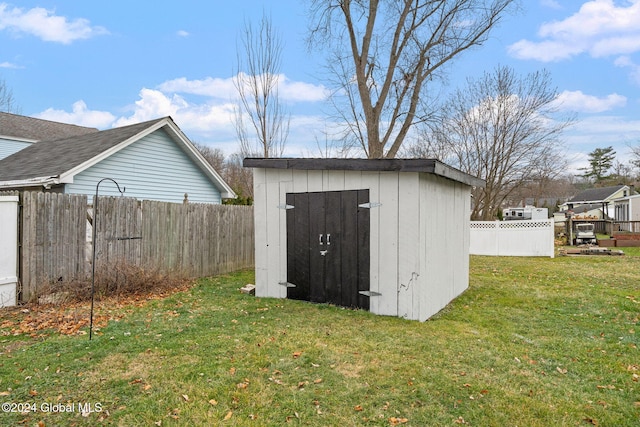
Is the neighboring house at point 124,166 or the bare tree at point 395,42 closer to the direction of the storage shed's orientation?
the neighboring house

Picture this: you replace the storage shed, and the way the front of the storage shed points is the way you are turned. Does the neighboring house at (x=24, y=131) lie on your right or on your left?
on your right

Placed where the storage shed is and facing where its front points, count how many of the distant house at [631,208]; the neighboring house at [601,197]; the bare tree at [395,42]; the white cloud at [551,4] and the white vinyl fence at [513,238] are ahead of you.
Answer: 0

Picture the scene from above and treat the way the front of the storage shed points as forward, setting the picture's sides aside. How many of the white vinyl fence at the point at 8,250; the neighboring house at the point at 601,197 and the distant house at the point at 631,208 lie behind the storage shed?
2

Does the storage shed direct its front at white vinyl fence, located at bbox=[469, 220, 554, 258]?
no

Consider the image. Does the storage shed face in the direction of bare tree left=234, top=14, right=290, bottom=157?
no

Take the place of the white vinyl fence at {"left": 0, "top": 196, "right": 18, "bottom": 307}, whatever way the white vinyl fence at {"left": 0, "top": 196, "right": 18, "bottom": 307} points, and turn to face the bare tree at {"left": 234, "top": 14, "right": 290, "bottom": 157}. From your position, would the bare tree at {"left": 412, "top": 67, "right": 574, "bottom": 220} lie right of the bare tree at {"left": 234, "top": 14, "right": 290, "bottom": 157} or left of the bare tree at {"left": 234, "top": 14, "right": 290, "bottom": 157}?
right

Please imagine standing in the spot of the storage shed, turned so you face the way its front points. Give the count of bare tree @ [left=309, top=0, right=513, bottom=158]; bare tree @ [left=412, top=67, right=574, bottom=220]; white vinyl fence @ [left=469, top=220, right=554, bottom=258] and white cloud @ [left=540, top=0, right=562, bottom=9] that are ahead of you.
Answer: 0

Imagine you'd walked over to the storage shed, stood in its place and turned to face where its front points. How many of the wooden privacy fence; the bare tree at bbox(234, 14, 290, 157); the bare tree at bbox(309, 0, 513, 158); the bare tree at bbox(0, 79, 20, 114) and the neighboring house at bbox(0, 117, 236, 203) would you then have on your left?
0

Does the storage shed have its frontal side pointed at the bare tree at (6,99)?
no

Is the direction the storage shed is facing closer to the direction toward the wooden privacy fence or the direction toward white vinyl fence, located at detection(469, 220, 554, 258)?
the wooden privacy fence

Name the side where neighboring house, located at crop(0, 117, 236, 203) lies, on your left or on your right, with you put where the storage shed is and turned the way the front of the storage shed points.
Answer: on your right

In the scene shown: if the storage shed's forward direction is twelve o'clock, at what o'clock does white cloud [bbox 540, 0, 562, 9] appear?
The white cloud is roughly at 6 o'clock from the storage shed.

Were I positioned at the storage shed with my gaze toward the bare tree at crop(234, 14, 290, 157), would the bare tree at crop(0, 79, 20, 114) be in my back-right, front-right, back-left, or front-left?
front-left

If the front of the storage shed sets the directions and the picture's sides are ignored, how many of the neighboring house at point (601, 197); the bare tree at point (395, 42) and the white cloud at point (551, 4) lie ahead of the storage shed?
0

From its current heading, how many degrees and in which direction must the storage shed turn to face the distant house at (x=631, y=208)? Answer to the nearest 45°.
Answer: approximately 180°

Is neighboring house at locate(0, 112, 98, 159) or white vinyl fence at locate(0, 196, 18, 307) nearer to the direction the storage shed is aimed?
the white vinyl fence

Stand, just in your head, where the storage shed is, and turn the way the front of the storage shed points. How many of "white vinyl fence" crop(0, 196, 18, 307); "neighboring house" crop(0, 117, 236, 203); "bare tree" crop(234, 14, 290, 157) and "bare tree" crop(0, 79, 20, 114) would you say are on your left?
0

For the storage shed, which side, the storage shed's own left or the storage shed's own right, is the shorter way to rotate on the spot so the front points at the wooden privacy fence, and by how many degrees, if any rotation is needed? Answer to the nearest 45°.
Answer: approximately 45° to the storage shed's own right

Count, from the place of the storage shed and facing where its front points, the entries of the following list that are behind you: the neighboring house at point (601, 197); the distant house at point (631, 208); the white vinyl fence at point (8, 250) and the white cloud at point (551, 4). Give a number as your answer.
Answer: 3

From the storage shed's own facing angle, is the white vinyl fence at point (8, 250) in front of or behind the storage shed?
in front
